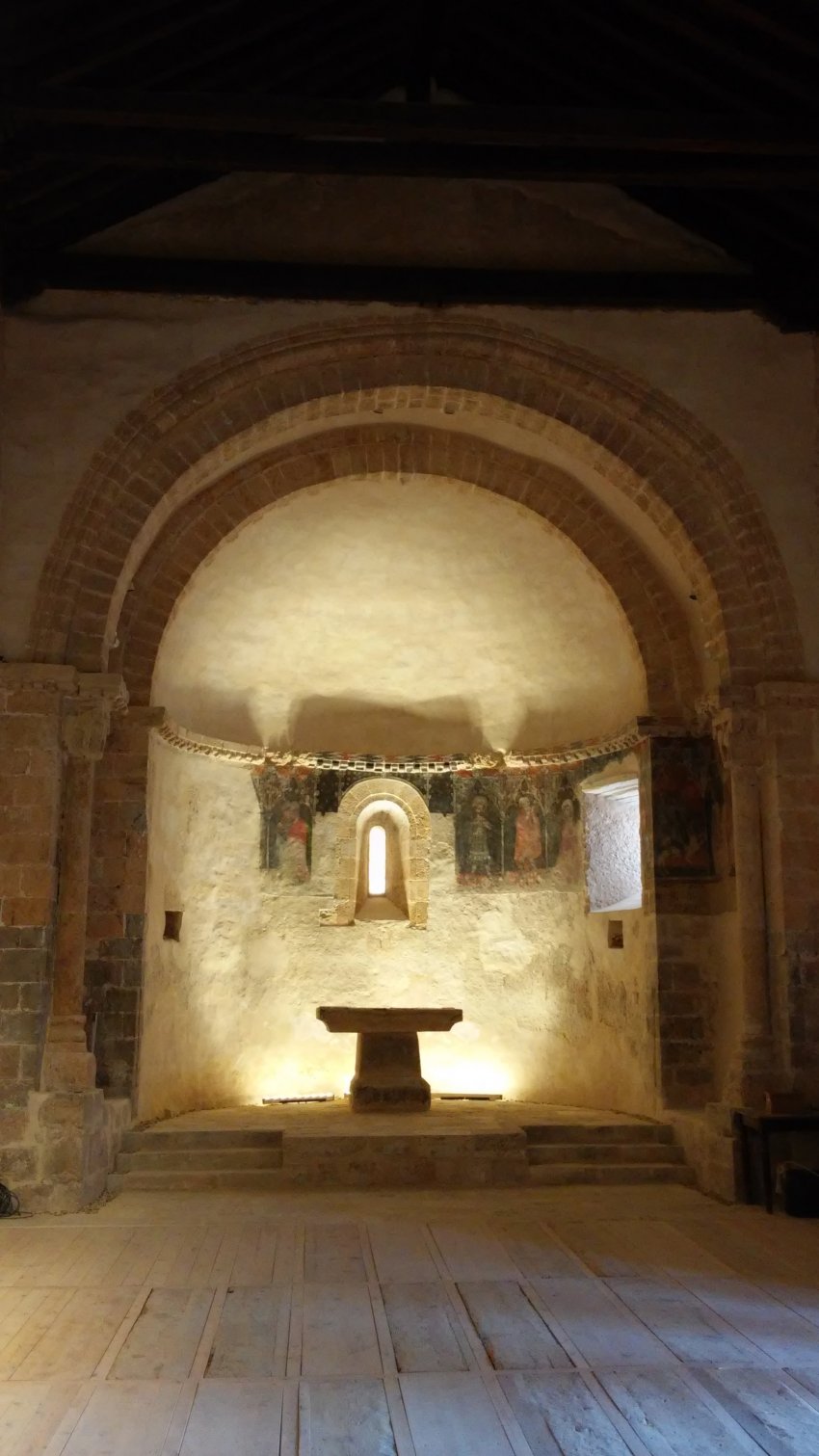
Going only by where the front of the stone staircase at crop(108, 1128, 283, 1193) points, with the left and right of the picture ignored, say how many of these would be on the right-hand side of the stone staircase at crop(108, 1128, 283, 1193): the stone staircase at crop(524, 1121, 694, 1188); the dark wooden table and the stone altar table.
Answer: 0

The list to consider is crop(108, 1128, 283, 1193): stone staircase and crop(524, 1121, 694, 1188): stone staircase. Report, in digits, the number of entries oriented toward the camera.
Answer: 2

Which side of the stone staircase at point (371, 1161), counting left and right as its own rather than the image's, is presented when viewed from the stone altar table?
back

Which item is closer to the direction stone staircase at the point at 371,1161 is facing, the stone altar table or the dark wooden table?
the dark wooden table

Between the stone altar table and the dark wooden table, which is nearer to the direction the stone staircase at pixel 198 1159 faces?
the dark wooden table

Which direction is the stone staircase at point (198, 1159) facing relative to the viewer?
toward the camera

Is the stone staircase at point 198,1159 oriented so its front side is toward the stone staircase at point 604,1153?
no

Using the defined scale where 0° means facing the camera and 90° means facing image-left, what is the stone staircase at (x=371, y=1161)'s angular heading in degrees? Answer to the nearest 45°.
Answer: approximately 0°

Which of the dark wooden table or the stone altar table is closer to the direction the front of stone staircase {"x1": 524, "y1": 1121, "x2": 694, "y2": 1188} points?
the dark wooden table

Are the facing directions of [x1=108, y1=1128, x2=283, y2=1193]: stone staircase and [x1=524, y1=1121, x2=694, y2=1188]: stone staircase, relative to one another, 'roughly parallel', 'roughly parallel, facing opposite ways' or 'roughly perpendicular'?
roughly parallel

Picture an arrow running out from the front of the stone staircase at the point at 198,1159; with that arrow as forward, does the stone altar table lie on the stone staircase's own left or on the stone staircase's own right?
on the stone staircase's own left

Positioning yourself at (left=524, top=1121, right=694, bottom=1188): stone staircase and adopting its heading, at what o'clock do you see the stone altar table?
The stone altar table is roughly at 4 o'clock from the stone staircase.

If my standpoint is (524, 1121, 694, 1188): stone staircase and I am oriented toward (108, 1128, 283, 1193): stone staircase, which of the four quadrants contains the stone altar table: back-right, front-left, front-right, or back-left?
front-right

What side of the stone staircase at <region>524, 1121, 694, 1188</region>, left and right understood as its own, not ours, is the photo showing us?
front

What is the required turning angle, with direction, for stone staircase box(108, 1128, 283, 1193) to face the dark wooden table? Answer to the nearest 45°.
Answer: approximately 90° to its left
